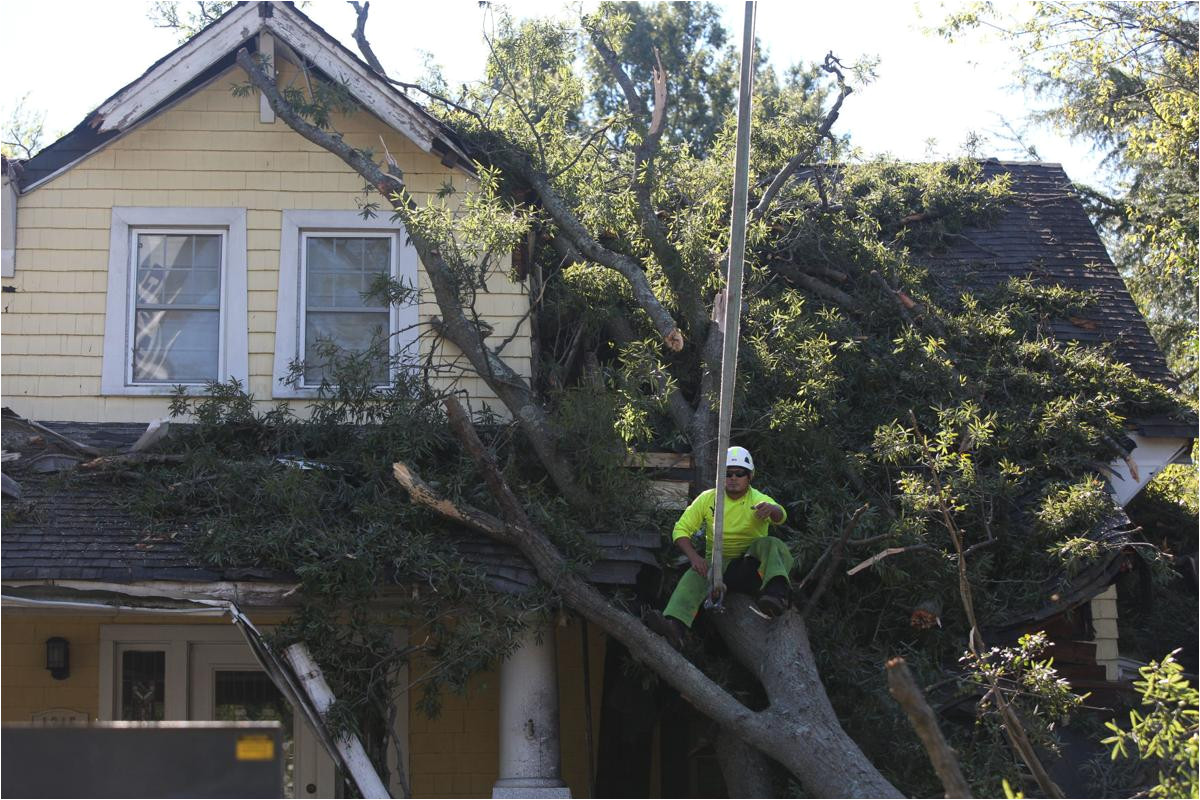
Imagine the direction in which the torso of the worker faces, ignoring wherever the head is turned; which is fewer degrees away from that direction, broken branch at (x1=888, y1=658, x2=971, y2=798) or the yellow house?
the broken branch

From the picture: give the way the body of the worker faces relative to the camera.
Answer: toward the camera

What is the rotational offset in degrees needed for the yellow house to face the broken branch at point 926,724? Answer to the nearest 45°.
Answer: approximately 45° to its left

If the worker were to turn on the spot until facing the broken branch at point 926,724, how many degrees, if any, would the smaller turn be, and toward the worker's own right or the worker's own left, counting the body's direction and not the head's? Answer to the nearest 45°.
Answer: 0° — they already face it

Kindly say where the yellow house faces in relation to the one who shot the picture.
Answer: facing the viewer

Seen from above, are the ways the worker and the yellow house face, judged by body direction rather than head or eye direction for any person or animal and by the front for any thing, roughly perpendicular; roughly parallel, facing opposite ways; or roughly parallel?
roughly parallel

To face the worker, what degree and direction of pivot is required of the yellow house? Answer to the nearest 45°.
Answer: approximately 45° to its left

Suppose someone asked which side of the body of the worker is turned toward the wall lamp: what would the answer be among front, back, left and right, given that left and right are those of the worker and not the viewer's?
right
